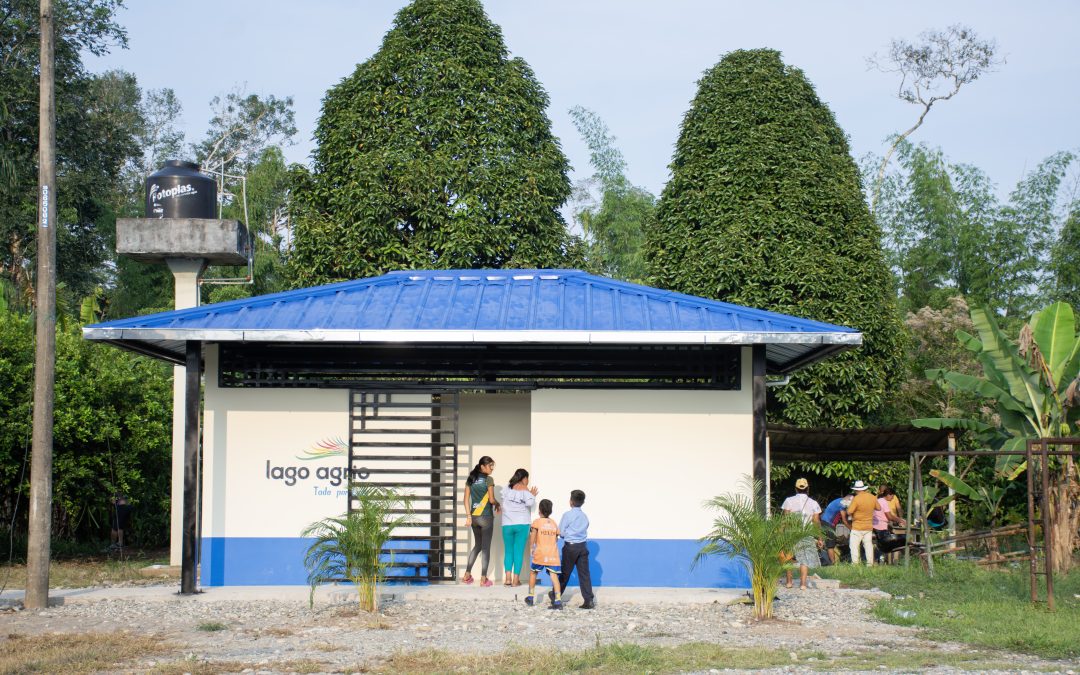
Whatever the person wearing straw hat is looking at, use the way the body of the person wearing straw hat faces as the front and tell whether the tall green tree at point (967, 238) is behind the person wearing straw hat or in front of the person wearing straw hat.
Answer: in front

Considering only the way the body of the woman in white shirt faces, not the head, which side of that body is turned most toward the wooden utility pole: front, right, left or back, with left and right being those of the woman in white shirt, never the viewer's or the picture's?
left

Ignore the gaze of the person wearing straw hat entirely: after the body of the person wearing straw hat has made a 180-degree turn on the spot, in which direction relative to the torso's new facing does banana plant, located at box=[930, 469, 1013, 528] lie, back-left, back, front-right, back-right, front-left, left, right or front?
back-left

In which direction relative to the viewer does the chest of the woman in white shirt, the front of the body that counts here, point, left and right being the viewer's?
facing away from the viewer

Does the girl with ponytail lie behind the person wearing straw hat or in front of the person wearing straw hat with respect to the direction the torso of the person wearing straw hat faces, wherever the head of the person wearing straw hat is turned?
behind

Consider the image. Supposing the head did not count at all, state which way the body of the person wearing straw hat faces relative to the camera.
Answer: away from the camera

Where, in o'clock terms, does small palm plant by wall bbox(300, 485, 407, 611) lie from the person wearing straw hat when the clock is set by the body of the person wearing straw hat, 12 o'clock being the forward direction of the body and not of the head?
The small palm plant by wall is roughly at 7 o'clock from the person wearing straw hat.

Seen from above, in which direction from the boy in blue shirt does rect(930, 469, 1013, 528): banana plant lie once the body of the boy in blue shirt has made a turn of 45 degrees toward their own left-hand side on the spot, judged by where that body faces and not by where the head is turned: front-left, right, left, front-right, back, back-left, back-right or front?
back-right

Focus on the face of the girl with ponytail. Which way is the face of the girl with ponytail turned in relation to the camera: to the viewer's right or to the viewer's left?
to the viewer's right

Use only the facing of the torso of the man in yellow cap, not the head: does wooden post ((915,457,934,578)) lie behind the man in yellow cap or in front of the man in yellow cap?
in front

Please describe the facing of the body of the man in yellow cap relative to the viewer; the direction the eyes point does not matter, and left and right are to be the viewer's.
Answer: facing away from the viewer
